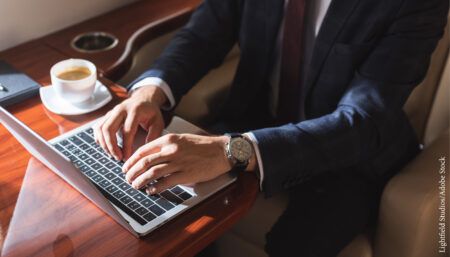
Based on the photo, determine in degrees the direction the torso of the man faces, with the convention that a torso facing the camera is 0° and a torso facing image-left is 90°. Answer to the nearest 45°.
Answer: approximately 45°

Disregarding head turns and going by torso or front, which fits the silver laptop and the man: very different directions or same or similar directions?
very different directions
